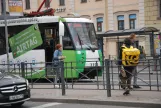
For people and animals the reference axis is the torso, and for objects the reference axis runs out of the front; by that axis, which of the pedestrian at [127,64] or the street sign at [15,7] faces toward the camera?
the street sign

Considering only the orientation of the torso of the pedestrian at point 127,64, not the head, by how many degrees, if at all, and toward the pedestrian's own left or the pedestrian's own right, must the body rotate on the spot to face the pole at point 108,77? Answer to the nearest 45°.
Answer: approximately 45° to the pedestrian's own left

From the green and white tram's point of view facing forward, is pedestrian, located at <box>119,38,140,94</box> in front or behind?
in front

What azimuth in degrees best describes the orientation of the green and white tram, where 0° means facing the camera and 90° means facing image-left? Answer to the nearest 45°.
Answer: approximately 315°

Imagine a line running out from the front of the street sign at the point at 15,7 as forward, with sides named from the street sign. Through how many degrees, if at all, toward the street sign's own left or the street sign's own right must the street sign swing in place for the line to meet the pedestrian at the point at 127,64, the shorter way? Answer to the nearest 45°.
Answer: approximately 45° to the street sign's own left

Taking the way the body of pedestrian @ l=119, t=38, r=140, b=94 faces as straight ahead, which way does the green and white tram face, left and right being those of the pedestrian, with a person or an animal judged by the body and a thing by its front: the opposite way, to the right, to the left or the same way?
the opposite way

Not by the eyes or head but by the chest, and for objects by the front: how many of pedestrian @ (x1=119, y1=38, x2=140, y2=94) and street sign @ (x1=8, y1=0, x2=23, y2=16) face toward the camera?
1

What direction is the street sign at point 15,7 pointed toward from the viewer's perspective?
toward the camera

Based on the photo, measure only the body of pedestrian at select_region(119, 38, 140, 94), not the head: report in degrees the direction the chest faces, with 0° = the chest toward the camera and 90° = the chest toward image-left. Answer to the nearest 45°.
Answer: approximately 135°
